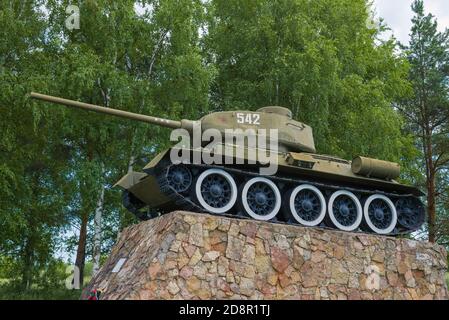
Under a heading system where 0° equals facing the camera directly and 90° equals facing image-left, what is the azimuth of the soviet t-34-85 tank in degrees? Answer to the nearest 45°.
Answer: approximately 45°
